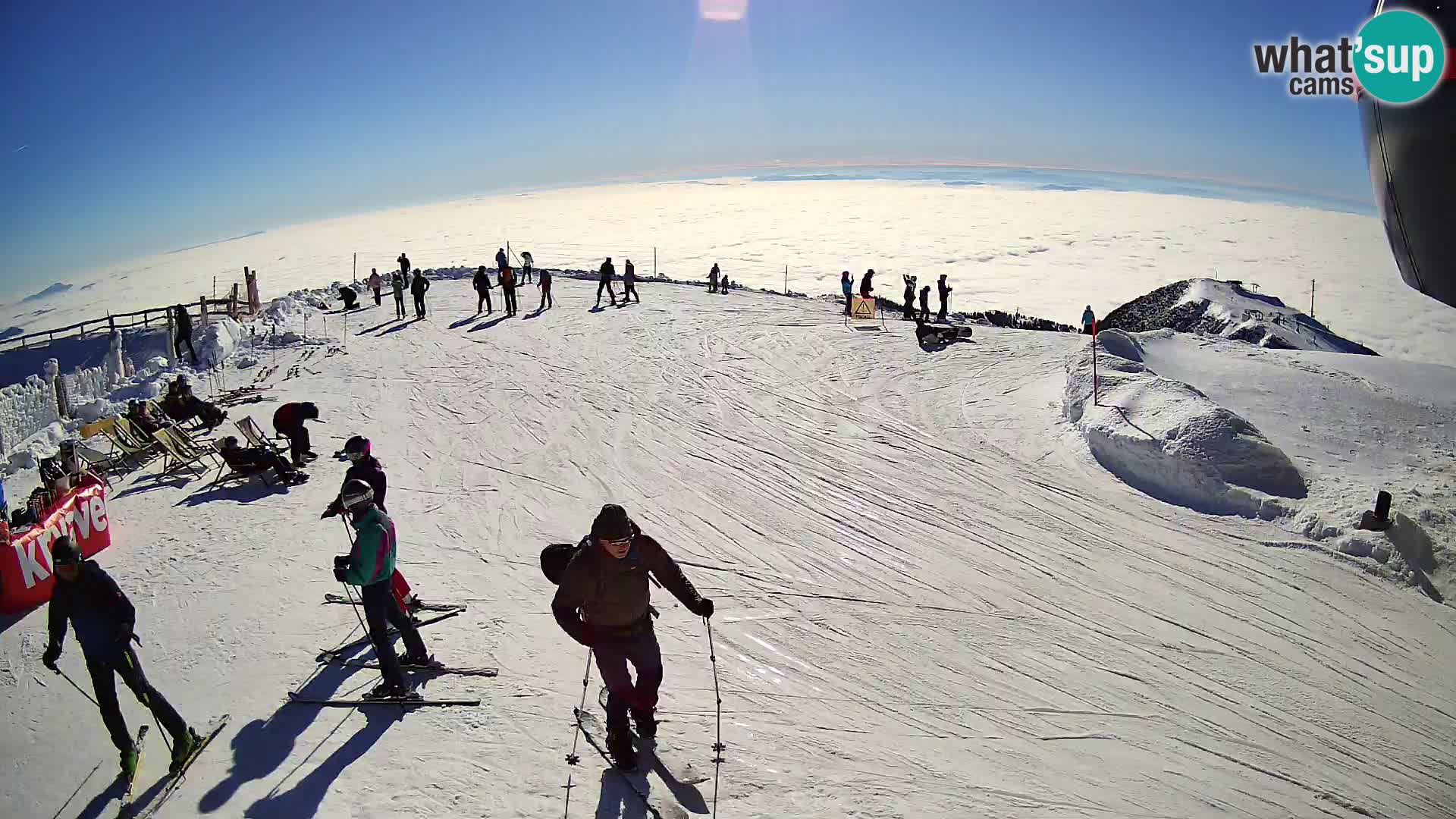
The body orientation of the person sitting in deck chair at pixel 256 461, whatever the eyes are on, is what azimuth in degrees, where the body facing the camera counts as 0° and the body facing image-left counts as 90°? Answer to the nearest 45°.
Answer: approximately 270°

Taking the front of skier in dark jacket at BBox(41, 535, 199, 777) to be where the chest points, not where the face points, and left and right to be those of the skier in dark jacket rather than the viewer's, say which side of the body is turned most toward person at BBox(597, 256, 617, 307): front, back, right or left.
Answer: back

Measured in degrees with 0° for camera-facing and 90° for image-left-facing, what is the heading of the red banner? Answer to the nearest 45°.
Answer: approximately 315°

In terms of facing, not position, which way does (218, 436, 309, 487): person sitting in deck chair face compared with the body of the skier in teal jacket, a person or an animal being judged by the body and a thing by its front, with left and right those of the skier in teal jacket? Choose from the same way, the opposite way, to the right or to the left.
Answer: the opposite way

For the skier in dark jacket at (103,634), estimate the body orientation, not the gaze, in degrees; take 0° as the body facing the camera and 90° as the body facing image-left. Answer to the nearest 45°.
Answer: approximately 45°

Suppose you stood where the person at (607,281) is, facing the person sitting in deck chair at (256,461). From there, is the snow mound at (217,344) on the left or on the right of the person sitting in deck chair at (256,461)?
right

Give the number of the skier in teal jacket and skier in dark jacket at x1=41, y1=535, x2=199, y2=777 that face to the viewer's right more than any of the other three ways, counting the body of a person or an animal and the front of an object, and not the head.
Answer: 0

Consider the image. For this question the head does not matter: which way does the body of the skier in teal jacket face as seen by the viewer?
to the viewer's left

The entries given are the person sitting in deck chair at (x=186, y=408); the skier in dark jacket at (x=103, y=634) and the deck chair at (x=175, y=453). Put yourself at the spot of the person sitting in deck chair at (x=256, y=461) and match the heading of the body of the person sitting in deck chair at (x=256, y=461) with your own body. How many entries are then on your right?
1

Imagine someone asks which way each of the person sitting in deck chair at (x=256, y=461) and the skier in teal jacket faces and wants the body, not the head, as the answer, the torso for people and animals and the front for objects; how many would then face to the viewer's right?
1

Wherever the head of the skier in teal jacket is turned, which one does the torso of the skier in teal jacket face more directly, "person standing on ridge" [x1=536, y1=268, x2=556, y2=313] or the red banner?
the red banner

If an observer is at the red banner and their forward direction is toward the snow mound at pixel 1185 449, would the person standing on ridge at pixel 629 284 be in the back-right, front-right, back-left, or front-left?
front-left
